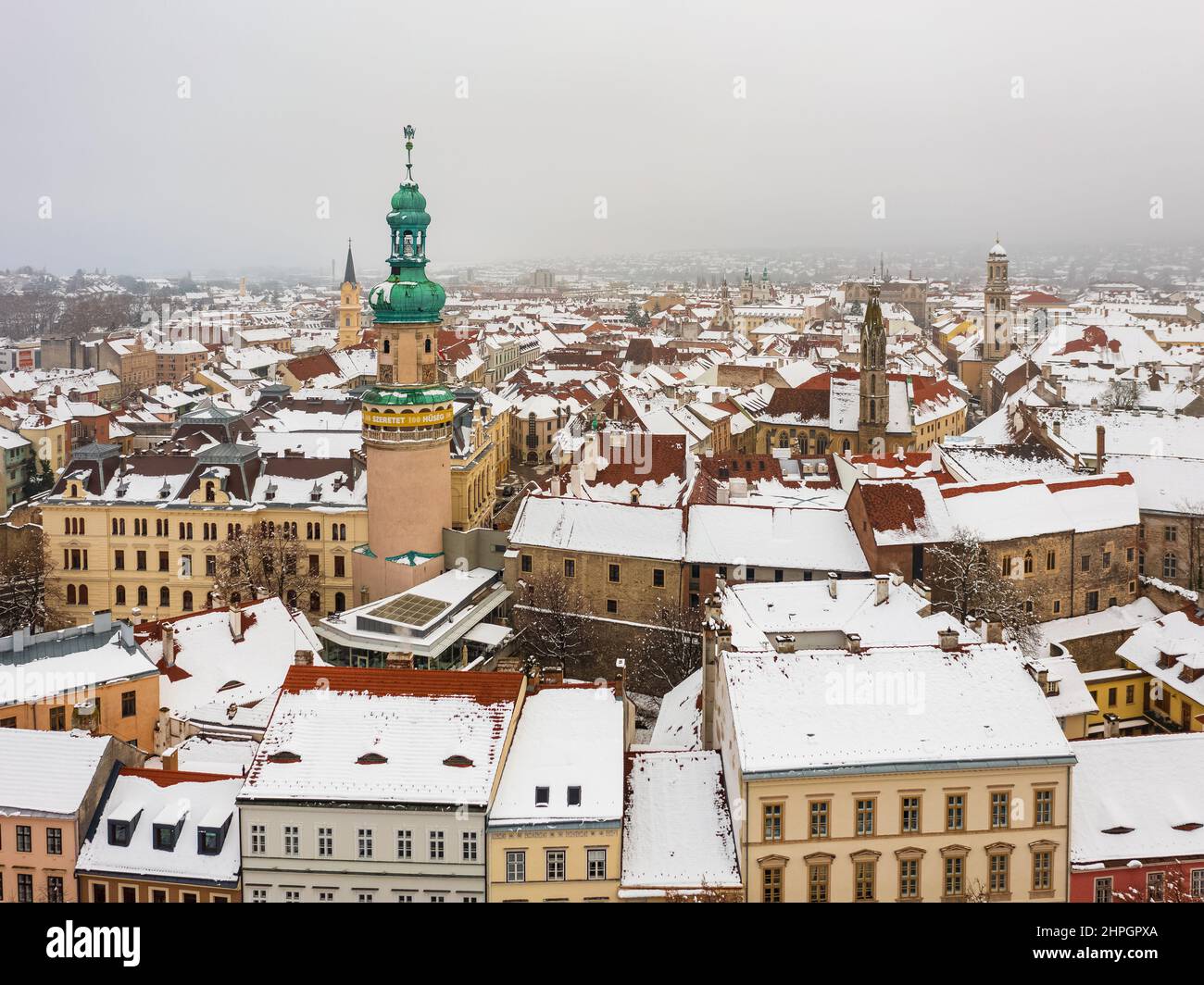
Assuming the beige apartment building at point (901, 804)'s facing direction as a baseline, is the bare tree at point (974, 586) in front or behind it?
behind

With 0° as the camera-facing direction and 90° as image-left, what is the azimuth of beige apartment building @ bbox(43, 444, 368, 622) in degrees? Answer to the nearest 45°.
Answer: approximately 0°

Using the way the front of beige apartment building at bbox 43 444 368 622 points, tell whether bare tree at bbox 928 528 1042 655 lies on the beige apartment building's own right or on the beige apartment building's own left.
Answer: on the beige apartment building's own left

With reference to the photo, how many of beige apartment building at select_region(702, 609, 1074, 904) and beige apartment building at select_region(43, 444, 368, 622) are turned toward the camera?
2

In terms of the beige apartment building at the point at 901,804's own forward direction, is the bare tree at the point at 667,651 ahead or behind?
behind

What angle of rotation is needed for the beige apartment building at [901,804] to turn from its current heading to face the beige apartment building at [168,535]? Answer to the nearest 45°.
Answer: approximately 135° to its right
